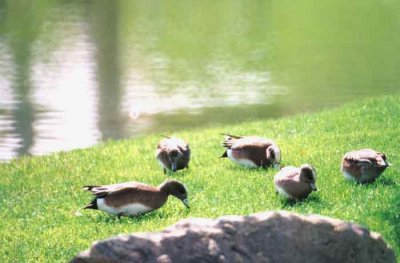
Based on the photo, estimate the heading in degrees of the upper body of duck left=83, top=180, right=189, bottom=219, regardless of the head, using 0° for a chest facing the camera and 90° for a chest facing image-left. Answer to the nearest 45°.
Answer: approximately 270°

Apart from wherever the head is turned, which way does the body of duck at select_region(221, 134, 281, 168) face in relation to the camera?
to the viewer's right

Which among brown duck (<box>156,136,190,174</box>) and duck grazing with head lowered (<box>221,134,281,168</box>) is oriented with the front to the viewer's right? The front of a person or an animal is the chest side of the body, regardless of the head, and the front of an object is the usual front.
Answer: the duck grazing with head lowered

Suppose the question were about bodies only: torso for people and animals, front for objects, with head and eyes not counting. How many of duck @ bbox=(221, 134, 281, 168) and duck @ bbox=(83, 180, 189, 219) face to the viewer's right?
2

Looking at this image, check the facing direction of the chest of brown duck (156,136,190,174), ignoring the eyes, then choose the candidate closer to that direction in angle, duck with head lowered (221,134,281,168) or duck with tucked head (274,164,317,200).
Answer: the duck with tucked head

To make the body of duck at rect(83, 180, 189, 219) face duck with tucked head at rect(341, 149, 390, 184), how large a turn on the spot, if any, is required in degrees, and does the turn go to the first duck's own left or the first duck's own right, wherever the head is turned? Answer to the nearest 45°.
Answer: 0° — it already faces it

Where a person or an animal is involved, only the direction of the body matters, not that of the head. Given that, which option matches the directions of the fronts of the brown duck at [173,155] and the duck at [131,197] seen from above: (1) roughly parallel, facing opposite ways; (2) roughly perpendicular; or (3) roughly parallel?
roughly perpendicular

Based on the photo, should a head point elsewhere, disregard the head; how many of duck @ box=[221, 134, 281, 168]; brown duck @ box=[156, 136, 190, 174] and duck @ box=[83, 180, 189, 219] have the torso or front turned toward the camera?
1

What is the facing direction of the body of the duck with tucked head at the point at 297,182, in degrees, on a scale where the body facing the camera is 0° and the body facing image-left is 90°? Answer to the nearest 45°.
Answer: approximately 315°

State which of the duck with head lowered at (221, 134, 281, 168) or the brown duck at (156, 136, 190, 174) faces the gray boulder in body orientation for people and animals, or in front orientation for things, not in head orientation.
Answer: the brown duck

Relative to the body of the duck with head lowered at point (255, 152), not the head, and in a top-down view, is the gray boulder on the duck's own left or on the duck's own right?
on the duck's own right

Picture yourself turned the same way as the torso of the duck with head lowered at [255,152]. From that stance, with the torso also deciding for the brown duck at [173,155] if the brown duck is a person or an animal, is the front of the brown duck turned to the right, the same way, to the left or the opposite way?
to the right
